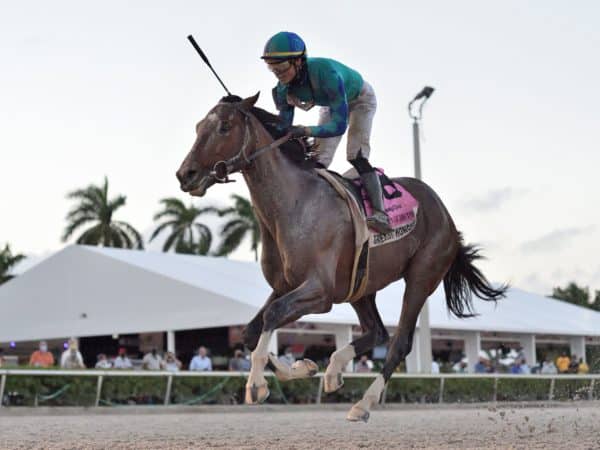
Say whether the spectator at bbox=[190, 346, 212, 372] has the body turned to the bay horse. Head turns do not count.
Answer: yes

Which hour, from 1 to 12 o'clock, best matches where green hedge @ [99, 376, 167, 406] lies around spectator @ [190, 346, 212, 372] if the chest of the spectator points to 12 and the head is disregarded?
The green hedge is roughly at 1 o'clock from the spectator.

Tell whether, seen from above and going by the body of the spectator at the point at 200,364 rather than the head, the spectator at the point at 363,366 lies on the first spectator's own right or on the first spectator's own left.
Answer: on the first spectator's own left

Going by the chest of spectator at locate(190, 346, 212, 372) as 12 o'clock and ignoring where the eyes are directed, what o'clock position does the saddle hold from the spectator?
The saddle is roughly at 12 o'clock from the spectator.

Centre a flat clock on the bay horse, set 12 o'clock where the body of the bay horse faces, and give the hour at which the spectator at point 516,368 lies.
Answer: The spectator is roughly at 5 o'clock from the bay horse.

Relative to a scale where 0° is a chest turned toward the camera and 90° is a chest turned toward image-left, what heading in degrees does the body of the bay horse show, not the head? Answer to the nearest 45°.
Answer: approximately 45°

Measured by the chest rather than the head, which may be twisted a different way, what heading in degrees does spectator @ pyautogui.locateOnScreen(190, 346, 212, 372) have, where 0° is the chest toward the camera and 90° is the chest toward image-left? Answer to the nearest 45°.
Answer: approximately 0°

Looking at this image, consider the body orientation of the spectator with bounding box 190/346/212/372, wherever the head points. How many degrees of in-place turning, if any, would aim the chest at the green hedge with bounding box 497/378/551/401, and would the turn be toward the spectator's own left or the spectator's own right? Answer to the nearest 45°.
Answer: approximately 90° to the spectator's own left
